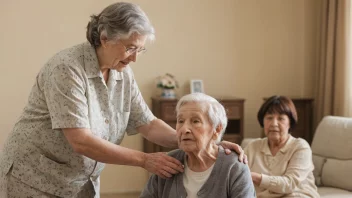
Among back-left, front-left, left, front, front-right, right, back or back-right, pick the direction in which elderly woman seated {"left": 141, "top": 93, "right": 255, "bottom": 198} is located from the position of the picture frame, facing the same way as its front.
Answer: front

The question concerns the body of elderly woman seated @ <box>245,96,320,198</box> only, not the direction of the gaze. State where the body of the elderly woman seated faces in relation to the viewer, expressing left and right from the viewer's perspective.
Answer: facing the viewer and to the left of the viewer

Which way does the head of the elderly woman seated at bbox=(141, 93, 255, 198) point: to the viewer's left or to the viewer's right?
to the viewer's left

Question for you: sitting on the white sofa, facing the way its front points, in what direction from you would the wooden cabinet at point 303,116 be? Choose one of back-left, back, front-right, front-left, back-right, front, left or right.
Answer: back-right

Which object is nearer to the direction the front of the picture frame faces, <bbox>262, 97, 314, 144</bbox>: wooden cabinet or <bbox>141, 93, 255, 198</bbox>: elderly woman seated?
the elderly woman seated

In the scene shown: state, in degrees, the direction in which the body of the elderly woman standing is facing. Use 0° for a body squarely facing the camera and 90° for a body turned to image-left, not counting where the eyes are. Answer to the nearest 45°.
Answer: approximately 315°

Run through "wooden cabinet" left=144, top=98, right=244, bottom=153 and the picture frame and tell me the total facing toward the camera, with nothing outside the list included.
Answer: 2

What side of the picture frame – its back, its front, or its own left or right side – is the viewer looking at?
front

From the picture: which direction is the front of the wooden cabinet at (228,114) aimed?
toward the camera

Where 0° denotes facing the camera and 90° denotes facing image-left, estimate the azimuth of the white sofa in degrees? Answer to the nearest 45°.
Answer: approximately 45°

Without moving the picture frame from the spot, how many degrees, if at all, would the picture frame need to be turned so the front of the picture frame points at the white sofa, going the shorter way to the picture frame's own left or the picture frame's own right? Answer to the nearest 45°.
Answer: approximately 45° to the picture frame's own left

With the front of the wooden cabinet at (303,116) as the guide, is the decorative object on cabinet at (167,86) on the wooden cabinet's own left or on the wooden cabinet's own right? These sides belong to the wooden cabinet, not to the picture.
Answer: on the wooden cabinet's own right

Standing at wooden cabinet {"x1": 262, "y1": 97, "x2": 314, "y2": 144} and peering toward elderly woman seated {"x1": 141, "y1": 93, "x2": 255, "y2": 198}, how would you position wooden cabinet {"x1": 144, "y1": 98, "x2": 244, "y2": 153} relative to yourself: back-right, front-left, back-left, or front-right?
front-right

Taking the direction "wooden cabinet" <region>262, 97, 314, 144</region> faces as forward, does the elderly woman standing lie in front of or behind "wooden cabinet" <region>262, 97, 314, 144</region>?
in front
